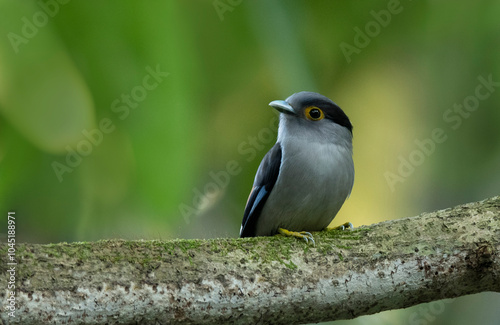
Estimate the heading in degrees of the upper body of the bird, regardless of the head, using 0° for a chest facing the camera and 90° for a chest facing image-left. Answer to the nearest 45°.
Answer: approximately 315°
